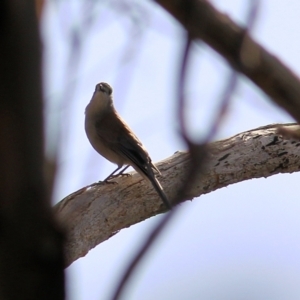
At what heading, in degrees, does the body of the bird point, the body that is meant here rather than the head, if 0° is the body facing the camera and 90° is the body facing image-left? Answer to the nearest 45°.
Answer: approximately 90°

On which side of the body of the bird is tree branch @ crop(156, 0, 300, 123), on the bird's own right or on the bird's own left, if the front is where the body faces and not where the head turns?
on the bird's own left
